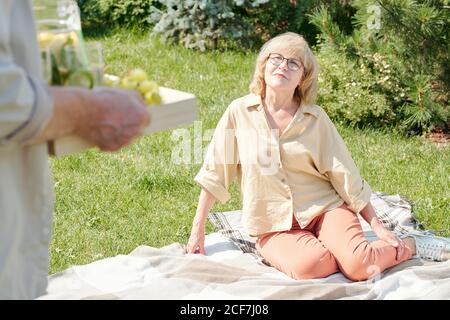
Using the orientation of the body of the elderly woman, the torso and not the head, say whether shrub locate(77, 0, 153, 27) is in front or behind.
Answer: behind

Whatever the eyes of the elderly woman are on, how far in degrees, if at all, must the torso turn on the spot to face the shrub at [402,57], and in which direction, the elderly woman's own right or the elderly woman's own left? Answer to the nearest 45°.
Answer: approximately 180°

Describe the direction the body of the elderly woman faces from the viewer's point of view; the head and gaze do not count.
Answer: toward the camera

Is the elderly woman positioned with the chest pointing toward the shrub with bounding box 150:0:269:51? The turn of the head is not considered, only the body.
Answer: no

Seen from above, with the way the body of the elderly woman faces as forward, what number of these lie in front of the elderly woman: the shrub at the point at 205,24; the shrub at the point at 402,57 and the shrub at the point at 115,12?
0
